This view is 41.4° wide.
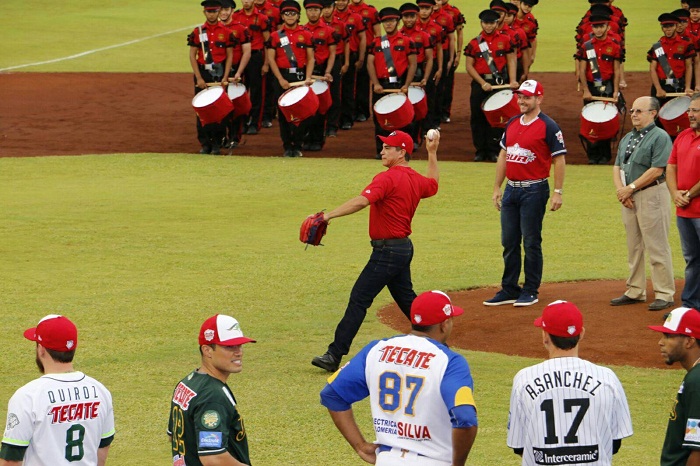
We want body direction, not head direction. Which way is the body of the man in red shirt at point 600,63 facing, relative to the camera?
toward the camera

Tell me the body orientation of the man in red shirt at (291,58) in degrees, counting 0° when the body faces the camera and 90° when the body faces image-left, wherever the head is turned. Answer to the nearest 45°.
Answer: approximately 0°

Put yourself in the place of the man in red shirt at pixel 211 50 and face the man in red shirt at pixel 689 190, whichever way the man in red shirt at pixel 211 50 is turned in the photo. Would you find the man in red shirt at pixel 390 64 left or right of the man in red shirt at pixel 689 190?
left

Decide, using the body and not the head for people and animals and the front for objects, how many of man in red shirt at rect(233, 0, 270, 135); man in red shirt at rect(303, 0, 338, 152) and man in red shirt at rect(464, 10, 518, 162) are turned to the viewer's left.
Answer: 0

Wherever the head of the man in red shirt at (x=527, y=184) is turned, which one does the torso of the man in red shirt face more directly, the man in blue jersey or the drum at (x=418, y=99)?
the man in blue jersey

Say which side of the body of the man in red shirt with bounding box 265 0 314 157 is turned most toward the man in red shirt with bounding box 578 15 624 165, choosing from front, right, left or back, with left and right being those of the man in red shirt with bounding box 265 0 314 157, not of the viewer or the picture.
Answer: left

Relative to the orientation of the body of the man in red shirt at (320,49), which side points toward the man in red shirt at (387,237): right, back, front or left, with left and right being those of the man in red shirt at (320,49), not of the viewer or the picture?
front

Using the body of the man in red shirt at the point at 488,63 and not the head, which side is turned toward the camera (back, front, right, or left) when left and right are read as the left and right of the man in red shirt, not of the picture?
front

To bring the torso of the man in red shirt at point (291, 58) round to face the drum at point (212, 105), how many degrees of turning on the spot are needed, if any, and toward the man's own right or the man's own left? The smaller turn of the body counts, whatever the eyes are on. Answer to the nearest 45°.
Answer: approximately 45° to the man's own right

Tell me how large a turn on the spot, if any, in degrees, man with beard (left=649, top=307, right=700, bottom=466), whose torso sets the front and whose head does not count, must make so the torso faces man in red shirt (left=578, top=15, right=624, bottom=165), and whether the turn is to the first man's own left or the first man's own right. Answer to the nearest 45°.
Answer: approximately 90° to the first man's own right

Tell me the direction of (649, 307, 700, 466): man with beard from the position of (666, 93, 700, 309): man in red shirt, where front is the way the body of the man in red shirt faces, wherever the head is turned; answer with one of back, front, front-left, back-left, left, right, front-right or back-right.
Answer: front-left

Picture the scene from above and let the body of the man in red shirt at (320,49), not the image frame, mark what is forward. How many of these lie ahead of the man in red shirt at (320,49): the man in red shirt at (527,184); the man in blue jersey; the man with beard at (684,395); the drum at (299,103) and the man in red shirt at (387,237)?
5

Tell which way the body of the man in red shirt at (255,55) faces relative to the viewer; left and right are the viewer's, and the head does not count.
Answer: facing the viewer

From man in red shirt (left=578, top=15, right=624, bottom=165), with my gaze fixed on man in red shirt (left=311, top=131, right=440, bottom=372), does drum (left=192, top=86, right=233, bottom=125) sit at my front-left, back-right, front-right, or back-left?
front-right

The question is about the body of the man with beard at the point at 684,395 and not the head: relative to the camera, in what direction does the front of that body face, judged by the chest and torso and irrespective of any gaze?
to the viewer's left
